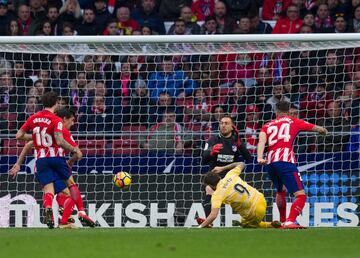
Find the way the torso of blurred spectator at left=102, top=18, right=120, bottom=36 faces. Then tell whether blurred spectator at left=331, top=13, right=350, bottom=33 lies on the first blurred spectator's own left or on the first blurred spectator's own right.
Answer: on the first blurred spectator's own left

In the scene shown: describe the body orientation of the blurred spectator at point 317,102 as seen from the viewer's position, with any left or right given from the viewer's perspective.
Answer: facing the viewer

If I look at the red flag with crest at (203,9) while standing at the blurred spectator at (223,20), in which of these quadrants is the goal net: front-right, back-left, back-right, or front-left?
back-left
